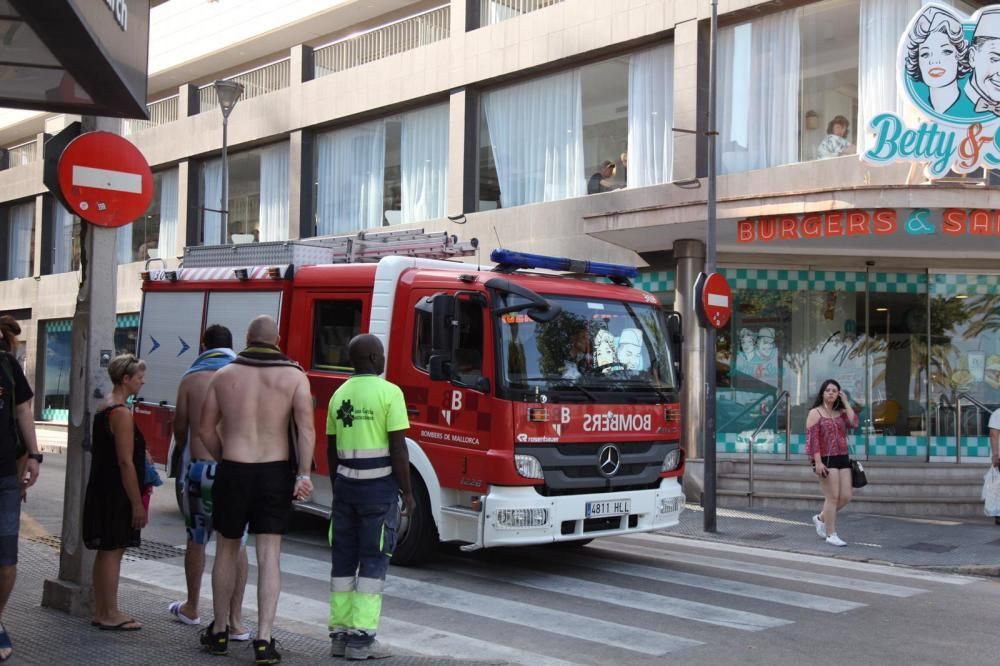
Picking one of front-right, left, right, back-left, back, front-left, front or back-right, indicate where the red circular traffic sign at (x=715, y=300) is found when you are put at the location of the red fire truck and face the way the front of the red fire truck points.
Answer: left

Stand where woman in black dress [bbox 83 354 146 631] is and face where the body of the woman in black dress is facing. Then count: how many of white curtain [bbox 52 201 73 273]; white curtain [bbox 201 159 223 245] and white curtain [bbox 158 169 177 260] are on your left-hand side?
3

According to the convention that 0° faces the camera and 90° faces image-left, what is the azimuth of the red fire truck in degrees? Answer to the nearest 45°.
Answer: approximately 315°

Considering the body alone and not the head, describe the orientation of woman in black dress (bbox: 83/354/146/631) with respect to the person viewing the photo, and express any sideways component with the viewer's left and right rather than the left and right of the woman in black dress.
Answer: facing to the right of the viewer

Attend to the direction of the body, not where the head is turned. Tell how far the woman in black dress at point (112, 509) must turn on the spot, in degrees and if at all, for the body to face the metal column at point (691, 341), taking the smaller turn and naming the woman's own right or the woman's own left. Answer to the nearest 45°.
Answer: approximately 45° to the woman's own left

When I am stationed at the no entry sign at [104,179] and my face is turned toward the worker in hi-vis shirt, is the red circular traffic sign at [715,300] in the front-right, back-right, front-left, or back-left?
front-left

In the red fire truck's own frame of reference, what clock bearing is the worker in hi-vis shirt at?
The worker in hi-vis shirt is roughly at 2 o'clock from the red fire truck.

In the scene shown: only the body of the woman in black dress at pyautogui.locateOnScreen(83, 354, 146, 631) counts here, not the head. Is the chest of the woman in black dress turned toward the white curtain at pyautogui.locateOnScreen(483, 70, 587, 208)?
no

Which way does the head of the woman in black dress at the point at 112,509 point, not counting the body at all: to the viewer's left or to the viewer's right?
to the viewer's right

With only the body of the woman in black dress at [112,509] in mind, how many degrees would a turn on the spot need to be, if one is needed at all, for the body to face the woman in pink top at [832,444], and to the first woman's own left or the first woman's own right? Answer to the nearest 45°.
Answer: approximately 45° to the first woman's own left

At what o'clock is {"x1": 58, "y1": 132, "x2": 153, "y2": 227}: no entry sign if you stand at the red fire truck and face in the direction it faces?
The no entry sign is roughly at 3 o'clock from the red fire truck.

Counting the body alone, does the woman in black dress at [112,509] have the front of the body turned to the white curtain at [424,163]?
no

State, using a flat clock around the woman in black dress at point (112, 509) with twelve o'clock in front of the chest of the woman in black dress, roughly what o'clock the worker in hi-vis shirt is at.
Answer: The worker in hi-vis shirt is roughly at 1 o'clock from the woman in black dress.

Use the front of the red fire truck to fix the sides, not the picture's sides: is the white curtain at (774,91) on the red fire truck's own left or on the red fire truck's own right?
on the red fire truck's own left

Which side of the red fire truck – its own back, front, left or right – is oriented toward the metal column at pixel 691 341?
left

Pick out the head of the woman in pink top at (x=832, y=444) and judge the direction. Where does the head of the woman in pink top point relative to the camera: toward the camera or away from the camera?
toward the camera

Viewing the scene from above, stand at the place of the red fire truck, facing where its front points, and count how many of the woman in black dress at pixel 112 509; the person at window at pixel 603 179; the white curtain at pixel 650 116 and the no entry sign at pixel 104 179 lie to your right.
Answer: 2

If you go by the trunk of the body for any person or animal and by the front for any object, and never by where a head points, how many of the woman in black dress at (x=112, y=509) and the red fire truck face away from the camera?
0

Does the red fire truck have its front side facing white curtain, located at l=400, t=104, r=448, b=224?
no

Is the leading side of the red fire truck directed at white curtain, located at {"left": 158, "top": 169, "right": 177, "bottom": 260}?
no
